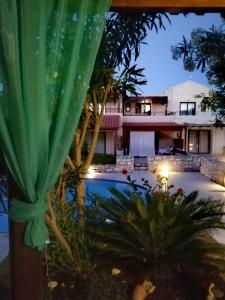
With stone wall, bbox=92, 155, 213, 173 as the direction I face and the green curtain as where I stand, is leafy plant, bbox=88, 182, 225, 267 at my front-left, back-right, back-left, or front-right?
front-right

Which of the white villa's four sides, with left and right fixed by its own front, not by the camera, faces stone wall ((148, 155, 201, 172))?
front

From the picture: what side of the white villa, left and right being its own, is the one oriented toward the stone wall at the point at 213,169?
front

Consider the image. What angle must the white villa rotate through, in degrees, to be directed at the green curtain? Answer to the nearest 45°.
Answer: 0° — it already faces it

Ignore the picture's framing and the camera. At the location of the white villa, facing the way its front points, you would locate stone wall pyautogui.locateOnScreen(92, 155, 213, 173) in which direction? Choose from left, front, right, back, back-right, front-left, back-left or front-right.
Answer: front

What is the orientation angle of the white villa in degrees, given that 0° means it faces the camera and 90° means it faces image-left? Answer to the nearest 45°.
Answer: approximately 0°

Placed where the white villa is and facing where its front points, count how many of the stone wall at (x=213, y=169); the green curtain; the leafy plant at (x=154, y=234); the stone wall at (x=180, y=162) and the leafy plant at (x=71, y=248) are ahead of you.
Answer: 5

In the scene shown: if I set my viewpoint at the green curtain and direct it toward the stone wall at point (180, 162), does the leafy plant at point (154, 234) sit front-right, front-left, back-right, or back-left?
front-right

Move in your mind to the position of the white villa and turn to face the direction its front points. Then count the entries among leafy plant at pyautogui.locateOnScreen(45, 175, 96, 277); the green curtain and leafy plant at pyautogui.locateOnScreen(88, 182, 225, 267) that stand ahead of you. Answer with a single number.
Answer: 3

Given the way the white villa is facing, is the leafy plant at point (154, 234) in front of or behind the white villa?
in front

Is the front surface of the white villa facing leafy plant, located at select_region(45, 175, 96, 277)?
yes
